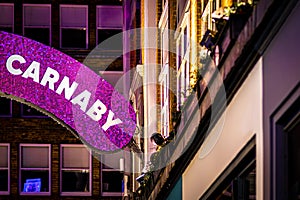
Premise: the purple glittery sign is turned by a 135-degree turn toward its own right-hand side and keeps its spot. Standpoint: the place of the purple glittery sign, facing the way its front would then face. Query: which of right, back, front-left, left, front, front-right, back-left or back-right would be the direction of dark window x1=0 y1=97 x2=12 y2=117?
front-right

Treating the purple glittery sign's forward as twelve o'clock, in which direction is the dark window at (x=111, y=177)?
The dark window is roughly at 6 o'clock from the purple glittery sign.

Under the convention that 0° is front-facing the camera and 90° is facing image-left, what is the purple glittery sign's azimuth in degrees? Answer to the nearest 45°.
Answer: approximately 0°

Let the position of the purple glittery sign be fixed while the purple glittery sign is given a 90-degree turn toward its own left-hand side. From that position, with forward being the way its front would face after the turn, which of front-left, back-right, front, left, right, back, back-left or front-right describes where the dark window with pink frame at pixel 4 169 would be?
left

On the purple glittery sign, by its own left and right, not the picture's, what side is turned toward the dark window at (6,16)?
back

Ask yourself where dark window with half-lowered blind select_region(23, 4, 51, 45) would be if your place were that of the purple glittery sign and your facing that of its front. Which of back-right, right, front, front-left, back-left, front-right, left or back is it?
back
